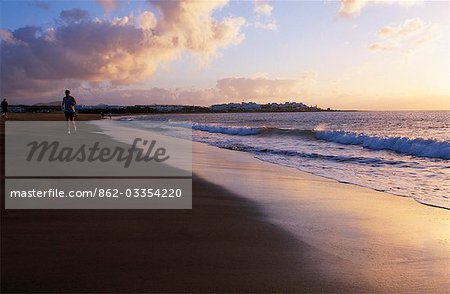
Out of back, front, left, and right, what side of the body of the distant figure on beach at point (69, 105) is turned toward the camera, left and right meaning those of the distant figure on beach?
back
